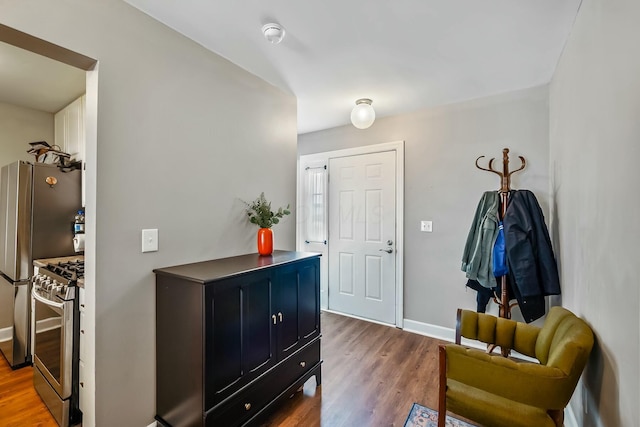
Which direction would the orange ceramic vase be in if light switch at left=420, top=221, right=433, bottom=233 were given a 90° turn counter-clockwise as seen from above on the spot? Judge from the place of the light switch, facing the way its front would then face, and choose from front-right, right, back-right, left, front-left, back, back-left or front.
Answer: back-right

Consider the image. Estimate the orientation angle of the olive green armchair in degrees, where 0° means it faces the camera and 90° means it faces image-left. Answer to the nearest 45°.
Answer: approximately 90°

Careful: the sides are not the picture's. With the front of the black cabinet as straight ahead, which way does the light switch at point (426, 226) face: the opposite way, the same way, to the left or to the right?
to the right

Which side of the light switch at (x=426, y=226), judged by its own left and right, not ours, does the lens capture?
front

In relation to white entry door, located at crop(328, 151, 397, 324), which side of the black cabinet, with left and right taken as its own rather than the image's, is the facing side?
left

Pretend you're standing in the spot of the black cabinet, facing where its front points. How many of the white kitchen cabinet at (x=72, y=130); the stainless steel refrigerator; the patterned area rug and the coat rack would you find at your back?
2

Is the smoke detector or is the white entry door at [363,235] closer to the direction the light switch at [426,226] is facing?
the smoke detector

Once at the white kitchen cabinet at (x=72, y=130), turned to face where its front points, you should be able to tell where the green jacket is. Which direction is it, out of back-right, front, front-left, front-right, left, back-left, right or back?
back-left

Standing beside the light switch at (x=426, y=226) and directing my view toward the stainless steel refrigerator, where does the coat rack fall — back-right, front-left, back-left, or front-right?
back-left

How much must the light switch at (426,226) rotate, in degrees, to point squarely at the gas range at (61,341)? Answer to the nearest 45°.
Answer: approximately 45° to its right

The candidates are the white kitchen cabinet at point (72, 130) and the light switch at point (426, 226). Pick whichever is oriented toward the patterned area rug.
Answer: the light switch
